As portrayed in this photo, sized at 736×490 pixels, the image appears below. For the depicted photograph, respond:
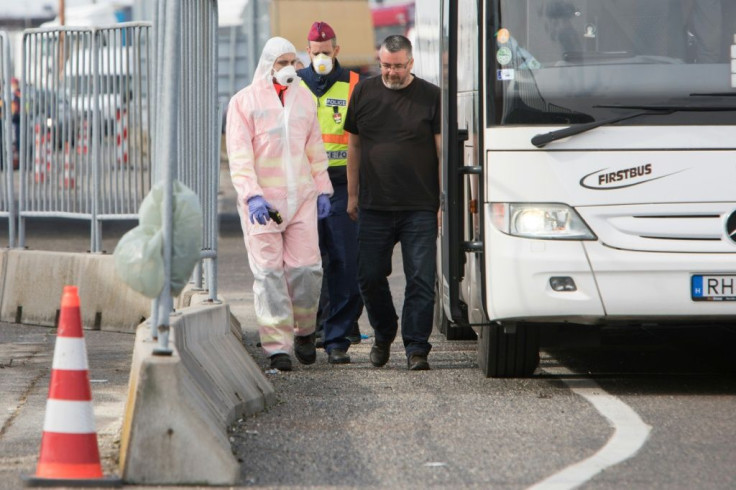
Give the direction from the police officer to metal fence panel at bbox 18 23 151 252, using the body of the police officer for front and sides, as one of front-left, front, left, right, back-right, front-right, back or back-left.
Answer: back-right

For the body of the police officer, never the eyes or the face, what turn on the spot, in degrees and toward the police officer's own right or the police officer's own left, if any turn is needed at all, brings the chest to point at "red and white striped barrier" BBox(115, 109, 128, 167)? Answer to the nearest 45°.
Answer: approximately 135° to the police officer's own right

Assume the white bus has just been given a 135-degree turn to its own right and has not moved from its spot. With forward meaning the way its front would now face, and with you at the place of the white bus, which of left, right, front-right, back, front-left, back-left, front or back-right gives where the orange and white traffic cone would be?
left

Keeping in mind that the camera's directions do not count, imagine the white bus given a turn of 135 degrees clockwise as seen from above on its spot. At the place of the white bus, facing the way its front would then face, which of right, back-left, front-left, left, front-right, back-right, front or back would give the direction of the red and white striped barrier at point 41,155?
front

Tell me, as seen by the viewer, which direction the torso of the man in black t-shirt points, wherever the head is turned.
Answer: toward the camera

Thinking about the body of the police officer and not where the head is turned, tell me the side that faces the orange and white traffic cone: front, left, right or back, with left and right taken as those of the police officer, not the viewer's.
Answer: front

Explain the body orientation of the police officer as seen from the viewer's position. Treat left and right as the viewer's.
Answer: facing the viewer

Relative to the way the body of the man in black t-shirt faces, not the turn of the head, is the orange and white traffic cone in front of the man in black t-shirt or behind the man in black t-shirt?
in front

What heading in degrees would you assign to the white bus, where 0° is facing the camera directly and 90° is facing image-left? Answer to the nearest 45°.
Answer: approximately 0°

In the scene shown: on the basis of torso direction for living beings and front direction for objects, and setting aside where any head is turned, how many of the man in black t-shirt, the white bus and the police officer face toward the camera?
3
